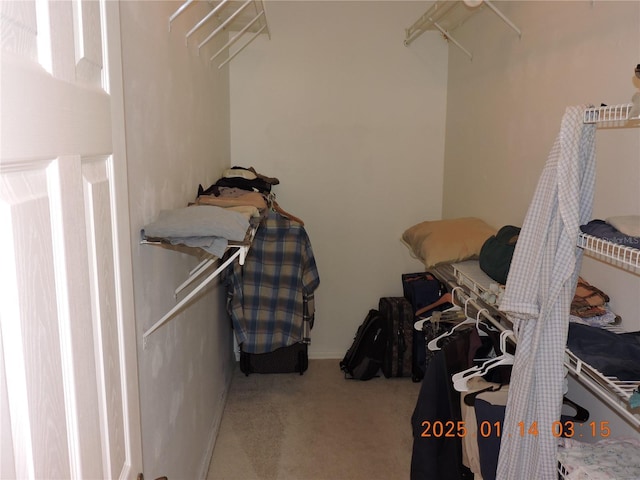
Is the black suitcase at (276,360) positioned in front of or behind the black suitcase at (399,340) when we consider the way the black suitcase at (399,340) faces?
in front

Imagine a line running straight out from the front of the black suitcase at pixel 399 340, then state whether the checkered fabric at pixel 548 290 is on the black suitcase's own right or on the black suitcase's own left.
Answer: on the black suitcase's own left
